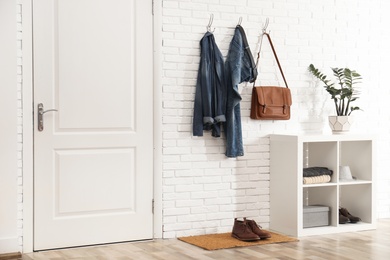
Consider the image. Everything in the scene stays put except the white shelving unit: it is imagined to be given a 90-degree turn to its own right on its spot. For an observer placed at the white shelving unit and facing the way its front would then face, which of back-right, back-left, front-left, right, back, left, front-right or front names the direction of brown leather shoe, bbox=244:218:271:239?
front

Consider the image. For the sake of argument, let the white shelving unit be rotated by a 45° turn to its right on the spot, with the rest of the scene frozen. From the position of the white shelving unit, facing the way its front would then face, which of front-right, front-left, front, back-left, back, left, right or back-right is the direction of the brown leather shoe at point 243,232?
front-right
